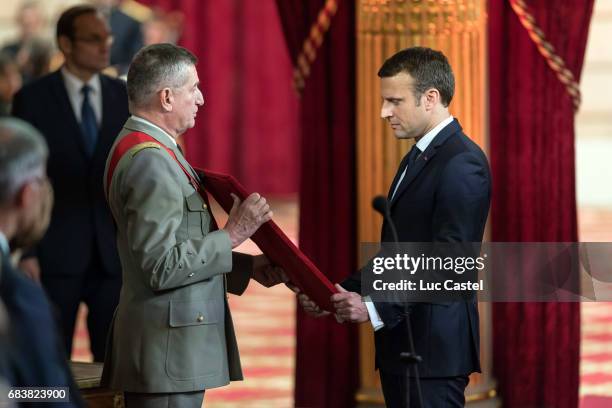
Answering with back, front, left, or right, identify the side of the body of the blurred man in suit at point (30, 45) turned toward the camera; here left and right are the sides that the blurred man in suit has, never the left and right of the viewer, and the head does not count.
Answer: front

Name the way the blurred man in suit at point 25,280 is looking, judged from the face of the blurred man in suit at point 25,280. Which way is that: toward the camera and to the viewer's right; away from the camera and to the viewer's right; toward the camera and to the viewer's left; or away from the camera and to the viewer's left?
away from the camera and to the viewer's right

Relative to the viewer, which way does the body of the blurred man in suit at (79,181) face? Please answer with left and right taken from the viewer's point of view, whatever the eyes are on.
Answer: facing the viewer and to the right of the viewer

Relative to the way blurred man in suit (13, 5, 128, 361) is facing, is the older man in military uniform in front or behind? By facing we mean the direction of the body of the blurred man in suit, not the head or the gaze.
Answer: in front

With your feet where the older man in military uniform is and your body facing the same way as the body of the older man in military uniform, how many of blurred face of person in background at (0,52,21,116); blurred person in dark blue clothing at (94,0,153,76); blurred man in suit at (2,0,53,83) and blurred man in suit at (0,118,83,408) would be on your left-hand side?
3

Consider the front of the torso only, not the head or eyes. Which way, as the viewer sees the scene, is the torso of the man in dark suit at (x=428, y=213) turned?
to the viewer's left

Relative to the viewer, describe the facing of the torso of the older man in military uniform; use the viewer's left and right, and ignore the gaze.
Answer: facing to the right of the viewer

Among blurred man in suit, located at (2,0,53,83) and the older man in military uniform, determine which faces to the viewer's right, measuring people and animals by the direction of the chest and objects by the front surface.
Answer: the older man in military uniform

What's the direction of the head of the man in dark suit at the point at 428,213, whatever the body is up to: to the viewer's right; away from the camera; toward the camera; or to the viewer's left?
to the viewer's left
